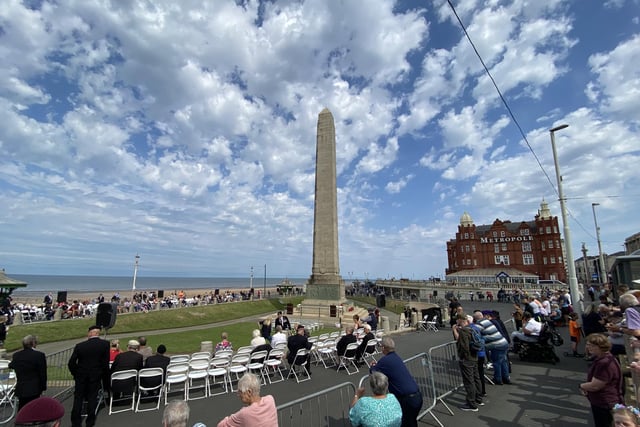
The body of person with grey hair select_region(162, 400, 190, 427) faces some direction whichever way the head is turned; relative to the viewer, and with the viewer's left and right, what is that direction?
facing away from the viewer

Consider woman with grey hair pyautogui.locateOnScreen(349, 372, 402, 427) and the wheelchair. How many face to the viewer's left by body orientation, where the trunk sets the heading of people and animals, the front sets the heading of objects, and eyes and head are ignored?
1

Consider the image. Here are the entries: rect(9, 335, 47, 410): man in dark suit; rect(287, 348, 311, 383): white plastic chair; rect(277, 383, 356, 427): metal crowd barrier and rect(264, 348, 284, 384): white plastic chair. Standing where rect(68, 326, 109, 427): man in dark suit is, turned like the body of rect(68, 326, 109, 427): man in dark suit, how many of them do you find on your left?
1

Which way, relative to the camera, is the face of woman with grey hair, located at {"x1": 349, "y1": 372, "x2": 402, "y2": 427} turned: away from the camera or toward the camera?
away from the camera

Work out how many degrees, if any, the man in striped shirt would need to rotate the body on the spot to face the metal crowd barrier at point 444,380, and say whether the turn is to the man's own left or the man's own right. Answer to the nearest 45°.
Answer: approximately 90° to the man's own left

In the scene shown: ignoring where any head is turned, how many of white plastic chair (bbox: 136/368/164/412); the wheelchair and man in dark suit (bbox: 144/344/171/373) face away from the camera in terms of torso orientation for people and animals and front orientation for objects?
2

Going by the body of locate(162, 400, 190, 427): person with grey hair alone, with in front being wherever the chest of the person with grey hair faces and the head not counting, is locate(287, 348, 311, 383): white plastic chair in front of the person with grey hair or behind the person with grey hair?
in front

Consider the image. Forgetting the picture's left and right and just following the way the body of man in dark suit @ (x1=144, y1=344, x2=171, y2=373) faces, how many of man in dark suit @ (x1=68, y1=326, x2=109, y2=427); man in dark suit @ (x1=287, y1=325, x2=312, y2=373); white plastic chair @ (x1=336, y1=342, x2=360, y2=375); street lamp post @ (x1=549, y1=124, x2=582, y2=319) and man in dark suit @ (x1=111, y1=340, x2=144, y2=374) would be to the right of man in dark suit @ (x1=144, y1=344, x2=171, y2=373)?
3

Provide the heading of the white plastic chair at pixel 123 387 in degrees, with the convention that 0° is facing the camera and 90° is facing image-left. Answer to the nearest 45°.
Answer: approximately 180°

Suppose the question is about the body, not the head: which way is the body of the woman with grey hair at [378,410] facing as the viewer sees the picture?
away from the camera

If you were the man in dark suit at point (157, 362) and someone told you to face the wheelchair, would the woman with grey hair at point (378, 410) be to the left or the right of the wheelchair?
right

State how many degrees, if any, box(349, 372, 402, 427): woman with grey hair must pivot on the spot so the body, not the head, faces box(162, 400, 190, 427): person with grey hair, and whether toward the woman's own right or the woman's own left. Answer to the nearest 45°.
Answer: approximately 135° to the woman's own left

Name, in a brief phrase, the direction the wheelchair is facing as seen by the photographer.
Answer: facing to the left of the viewer

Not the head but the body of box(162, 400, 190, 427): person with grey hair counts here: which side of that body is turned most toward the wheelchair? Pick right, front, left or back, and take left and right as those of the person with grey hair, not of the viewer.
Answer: right

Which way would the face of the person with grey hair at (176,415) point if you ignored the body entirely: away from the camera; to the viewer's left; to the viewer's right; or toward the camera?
away from the camera
